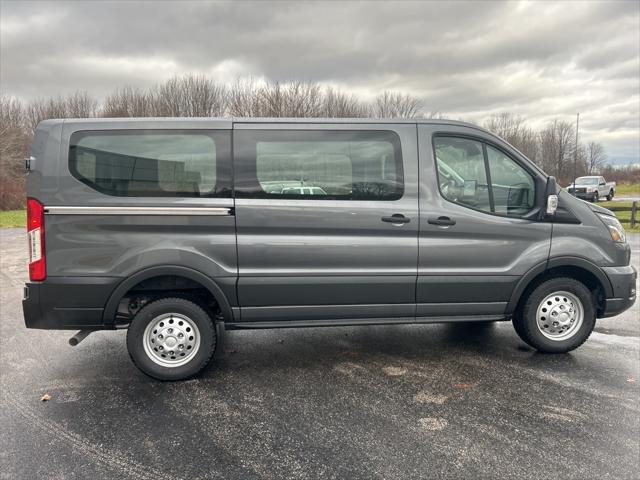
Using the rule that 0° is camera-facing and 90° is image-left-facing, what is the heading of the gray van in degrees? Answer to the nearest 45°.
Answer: approximately 270°

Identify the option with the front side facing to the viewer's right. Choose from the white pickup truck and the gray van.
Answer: the gray van

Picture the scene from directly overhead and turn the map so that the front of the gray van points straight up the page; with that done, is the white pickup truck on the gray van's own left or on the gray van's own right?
on the gray van's own left

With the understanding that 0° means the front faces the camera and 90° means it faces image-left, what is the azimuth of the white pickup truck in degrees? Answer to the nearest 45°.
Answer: approximately 45°

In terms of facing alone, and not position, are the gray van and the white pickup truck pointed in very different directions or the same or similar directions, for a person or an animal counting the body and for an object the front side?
very different directions

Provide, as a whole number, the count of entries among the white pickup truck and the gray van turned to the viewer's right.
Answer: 1

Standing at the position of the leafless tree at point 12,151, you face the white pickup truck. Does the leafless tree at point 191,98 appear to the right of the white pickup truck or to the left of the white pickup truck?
left

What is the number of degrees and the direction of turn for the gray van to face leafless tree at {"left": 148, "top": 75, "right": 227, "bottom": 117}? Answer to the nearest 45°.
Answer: approximately 90° to its left

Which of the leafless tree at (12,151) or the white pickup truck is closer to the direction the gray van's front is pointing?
the white pickup truck

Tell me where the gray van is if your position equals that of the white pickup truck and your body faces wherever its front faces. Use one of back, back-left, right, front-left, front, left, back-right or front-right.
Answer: front-left
